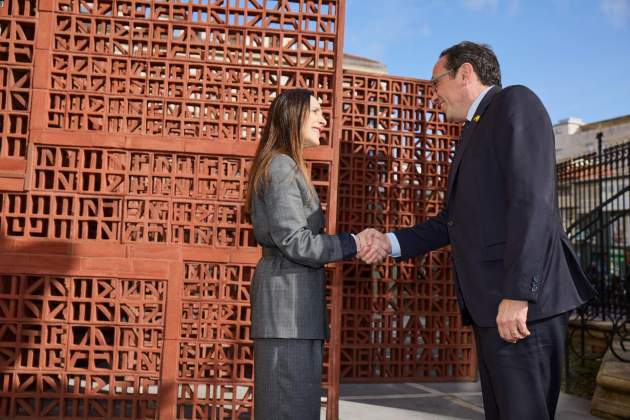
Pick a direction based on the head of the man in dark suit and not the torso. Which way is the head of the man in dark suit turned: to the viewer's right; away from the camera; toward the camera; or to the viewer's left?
to the viewer's left

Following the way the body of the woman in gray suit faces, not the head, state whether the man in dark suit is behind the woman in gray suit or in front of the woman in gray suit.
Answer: in front

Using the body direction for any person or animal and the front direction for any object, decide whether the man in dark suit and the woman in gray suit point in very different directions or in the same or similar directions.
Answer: very different directions

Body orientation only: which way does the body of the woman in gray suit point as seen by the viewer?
to the viewer's right

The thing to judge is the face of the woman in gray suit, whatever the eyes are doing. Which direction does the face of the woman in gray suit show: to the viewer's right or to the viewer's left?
to the viewer's right

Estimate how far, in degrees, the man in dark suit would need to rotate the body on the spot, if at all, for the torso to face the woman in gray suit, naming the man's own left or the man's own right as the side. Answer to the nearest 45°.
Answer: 0° — they already face them

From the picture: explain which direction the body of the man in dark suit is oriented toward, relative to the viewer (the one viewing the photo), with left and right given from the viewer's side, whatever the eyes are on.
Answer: facing to the left of the viewer

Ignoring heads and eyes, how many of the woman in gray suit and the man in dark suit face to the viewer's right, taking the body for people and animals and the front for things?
1
